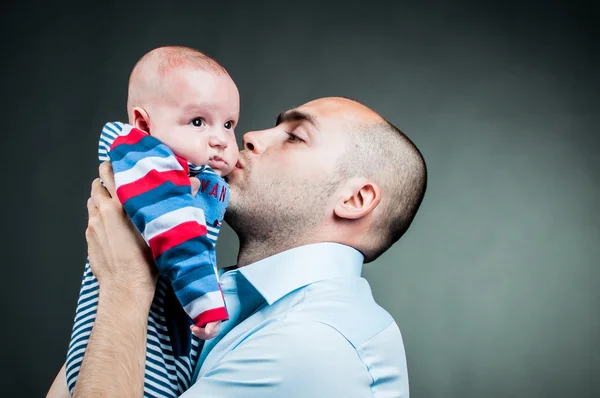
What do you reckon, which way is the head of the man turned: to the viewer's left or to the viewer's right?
to the viewer's left

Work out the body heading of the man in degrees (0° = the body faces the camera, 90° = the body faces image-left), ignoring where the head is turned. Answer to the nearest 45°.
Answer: approximately 90°
